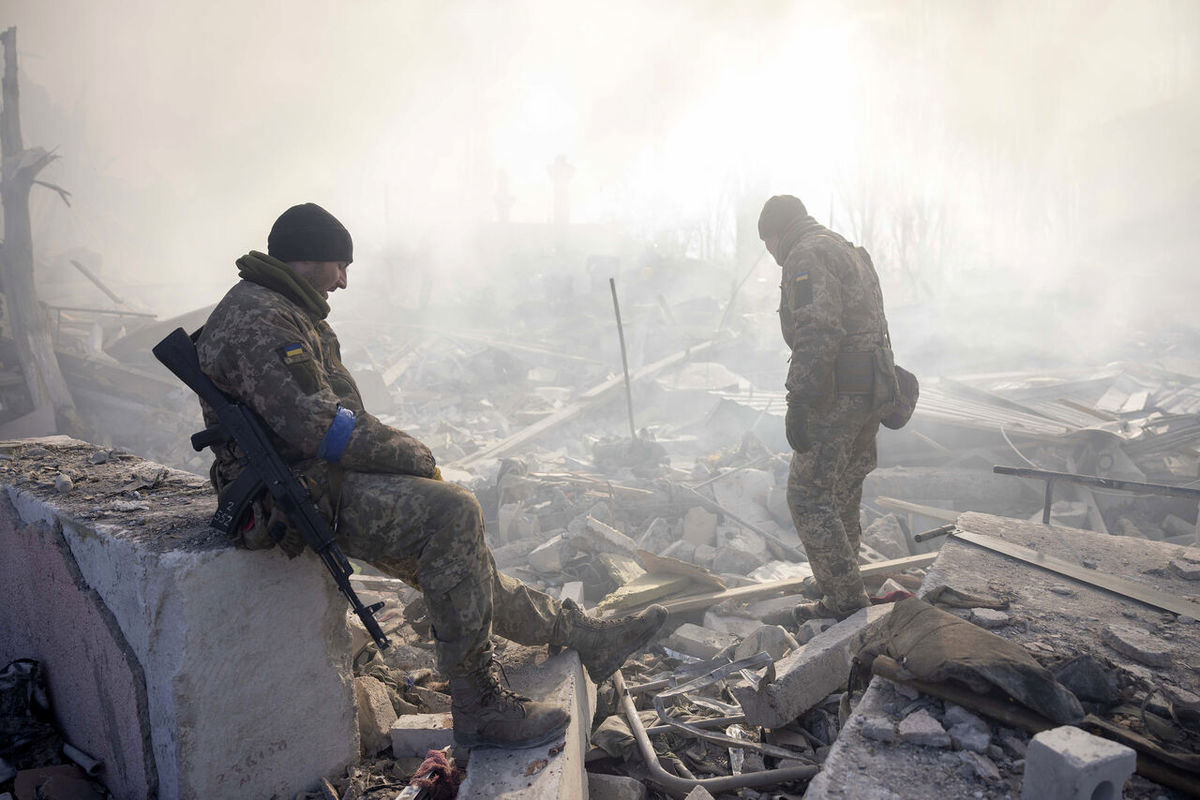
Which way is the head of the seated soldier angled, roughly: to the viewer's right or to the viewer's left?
to the viewer's right

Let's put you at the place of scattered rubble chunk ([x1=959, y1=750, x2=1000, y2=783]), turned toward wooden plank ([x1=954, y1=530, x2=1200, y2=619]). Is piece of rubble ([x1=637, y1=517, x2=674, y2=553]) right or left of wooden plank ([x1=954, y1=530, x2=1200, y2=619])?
left

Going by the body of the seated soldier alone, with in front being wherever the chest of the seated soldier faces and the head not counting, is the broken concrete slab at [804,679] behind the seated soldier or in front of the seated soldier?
in front

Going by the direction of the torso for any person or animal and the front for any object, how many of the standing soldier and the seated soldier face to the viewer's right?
1

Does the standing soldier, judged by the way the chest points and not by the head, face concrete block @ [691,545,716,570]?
no

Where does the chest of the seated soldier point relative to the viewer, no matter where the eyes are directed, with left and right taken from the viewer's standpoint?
facing to the right of the viewer

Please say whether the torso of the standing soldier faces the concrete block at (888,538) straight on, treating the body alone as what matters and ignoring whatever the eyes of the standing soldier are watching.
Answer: no

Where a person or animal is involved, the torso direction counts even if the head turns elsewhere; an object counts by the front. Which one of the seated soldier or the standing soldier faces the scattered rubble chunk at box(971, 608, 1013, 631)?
the seated soldier
